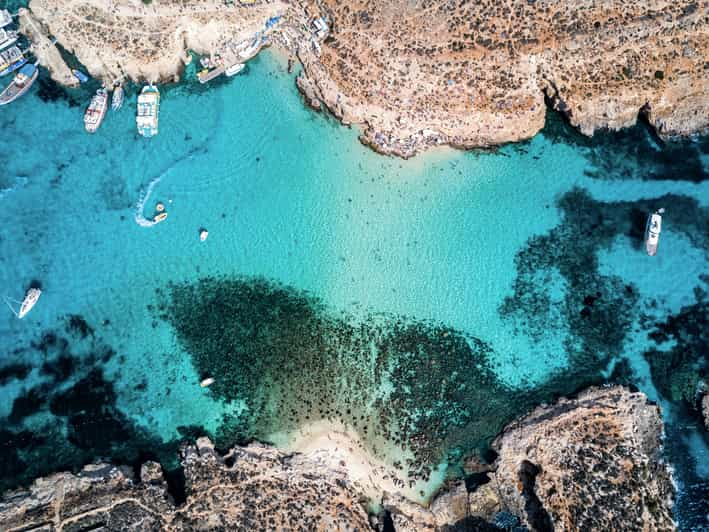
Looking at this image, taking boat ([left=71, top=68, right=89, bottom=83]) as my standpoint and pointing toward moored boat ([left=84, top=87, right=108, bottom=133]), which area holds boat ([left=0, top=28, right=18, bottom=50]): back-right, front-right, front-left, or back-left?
back-right

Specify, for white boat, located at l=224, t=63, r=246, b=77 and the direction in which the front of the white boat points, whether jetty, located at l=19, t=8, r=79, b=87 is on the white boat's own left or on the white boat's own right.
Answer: on the white boat's own left
